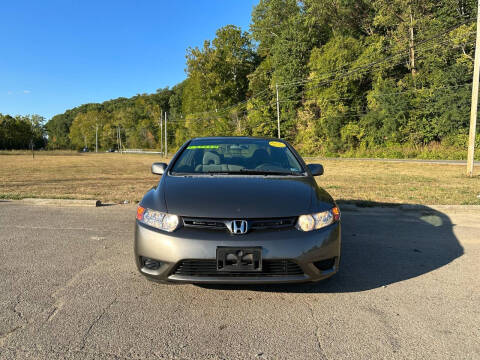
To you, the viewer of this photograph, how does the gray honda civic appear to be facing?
facing the viewer
